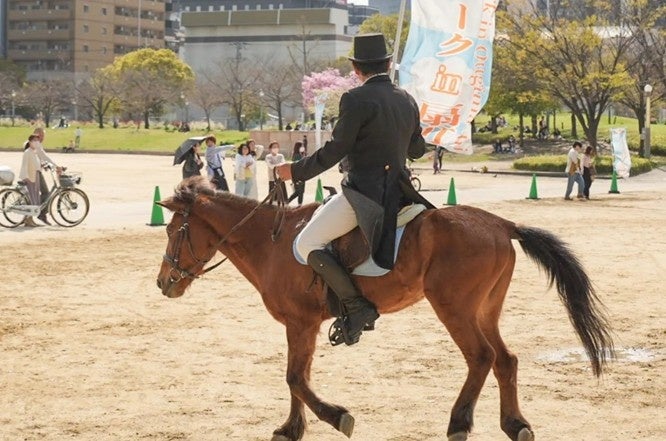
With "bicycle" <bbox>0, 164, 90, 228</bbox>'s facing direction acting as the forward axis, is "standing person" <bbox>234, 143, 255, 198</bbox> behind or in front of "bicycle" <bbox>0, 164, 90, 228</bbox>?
in front

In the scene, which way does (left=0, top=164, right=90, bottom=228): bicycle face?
to the viewer's right

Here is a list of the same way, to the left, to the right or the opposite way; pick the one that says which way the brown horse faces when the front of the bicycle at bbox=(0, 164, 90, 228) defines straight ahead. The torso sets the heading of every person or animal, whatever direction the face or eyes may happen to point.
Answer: the opposite way

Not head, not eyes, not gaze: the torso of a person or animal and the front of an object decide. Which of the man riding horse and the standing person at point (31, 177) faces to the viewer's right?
the standing person

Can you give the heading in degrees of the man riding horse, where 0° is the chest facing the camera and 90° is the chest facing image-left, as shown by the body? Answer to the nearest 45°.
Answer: approximately 135°

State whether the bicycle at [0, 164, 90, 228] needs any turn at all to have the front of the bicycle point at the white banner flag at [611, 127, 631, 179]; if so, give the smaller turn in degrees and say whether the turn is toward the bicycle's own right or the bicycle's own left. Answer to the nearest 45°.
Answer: approximately 45° to the bicycle's own left

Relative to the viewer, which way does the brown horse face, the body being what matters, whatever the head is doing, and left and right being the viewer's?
facing to the left of the viewer

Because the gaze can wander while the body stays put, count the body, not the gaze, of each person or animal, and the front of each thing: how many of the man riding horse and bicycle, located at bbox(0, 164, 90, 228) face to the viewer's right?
1
